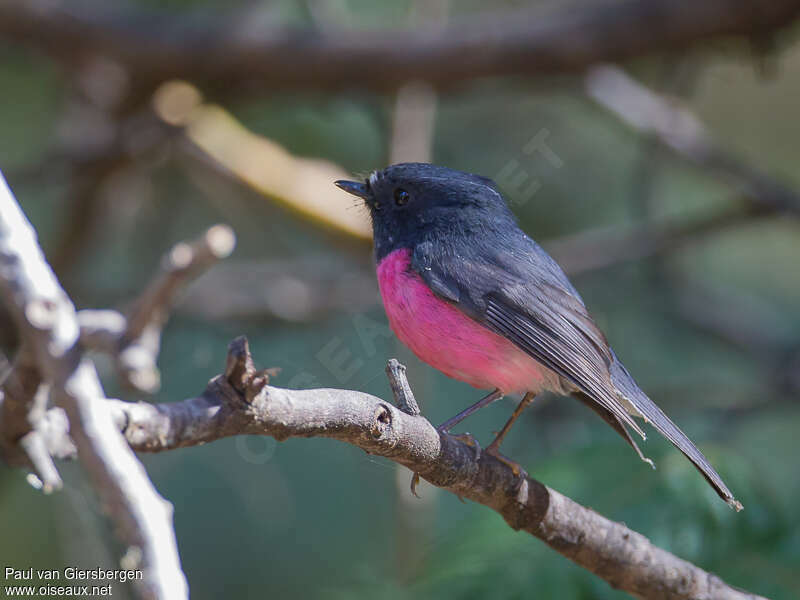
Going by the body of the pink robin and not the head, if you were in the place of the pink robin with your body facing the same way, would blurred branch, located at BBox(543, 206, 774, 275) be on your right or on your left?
on your right

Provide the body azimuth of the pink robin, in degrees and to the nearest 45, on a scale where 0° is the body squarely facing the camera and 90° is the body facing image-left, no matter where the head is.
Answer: approximately 90°

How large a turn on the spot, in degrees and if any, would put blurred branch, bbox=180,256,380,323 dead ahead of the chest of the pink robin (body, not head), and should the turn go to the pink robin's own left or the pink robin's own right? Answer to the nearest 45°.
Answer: approximately 45° to the pink robin's own right

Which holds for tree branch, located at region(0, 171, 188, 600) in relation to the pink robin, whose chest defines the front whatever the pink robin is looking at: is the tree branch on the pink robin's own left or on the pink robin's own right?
on the pink robin's own left
